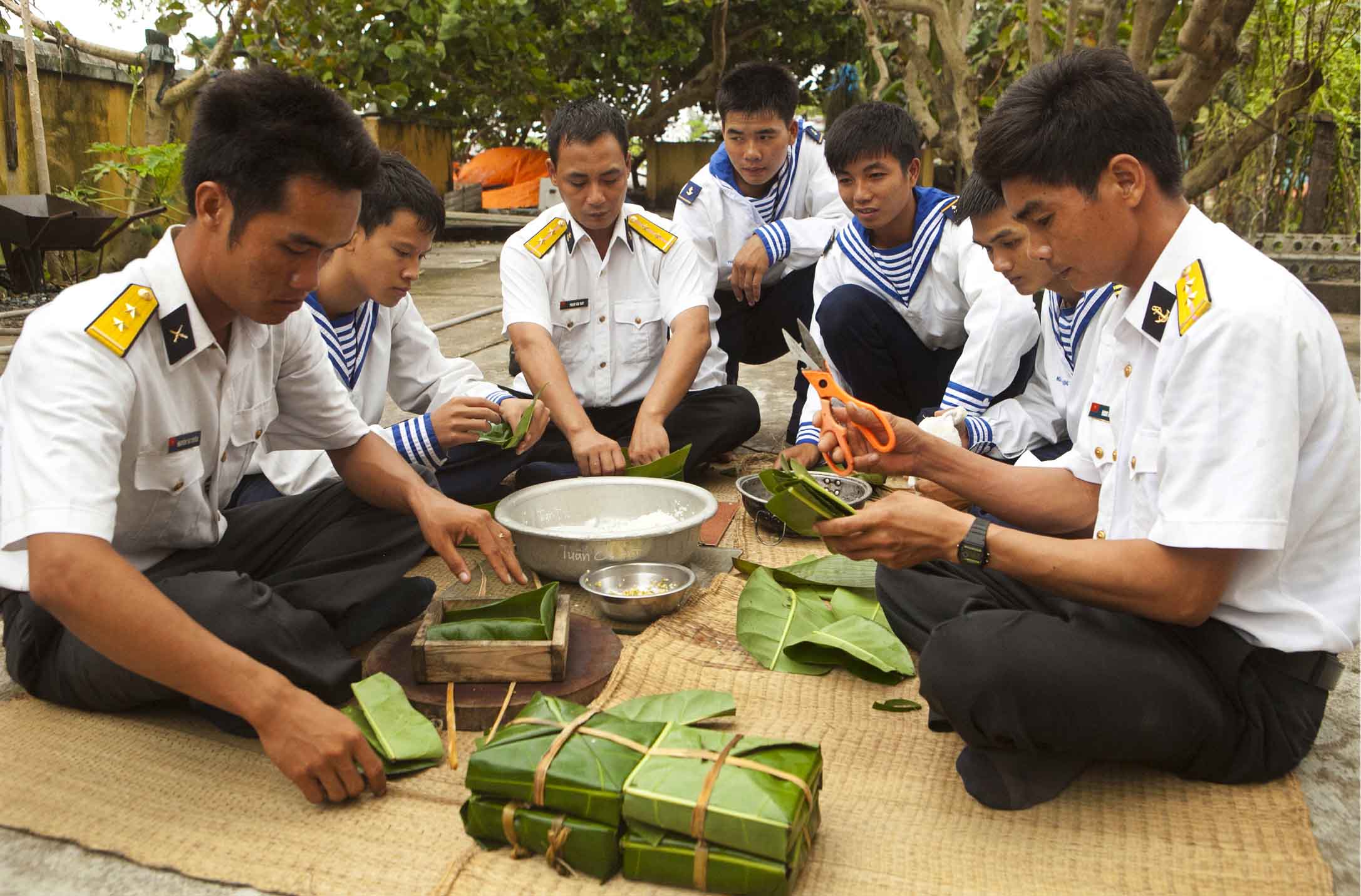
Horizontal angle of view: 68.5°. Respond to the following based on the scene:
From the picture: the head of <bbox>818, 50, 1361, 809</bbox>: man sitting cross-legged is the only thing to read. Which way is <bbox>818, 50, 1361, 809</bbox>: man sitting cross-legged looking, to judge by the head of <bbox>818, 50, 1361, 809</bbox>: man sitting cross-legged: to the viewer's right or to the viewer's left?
to the viewer's left

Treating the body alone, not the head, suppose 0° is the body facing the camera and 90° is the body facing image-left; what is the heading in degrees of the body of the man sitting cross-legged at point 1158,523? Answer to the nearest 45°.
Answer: approximately 90°

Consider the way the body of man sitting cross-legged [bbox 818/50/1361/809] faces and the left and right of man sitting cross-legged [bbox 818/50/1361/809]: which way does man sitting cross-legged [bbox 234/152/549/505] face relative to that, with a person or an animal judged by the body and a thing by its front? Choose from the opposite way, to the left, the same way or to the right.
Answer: the opposite way

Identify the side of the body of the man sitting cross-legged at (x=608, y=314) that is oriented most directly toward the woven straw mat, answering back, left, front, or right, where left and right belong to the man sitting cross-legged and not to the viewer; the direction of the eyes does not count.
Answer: front

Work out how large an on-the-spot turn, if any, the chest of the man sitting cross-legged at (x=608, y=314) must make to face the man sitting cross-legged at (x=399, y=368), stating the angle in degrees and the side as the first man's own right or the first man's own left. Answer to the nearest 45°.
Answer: approximately 45° to the first man's own right

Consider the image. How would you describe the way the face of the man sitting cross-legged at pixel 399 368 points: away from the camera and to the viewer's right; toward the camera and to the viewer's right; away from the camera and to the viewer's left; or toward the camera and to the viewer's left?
toward the camera and to the viewer's right

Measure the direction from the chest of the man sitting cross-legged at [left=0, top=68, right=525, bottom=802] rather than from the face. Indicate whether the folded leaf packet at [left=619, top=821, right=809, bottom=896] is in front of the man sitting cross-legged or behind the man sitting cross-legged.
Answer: in front

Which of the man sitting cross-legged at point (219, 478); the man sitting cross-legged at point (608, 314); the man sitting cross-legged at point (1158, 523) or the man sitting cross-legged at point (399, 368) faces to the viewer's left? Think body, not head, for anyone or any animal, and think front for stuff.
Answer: the man sitting cross-legged at point (1158, 523)

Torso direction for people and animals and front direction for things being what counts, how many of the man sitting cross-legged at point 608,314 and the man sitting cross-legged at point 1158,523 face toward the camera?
1

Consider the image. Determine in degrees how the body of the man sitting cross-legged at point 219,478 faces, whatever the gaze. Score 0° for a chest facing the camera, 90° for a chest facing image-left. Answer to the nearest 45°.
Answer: approximately 315°

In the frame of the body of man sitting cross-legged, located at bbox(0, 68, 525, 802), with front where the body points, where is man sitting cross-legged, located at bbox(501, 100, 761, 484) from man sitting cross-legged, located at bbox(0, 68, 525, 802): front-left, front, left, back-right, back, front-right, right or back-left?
left

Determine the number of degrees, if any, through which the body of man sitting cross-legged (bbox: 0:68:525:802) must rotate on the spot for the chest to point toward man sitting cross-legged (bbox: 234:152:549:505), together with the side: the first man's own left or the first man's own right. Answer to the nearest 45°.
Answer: approximately 90° to the first man's own left

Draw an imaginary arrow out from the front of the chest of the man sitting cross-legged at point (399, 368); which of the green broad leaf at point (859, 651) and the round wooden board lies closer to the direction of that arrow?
the green broad leaf

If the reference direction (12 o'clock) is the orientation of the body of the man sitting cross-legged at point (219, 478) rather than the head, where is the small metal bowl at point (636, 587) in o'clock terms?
The small metal bowl is roughly at 10 o'clock from the man sitting cross-legged.

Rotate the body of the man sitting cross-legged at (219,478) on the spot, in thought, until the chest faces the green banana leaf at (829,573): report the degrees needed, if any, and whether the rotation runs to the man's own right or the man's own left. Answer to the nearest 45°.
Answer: approximately 45° to the man's own left
